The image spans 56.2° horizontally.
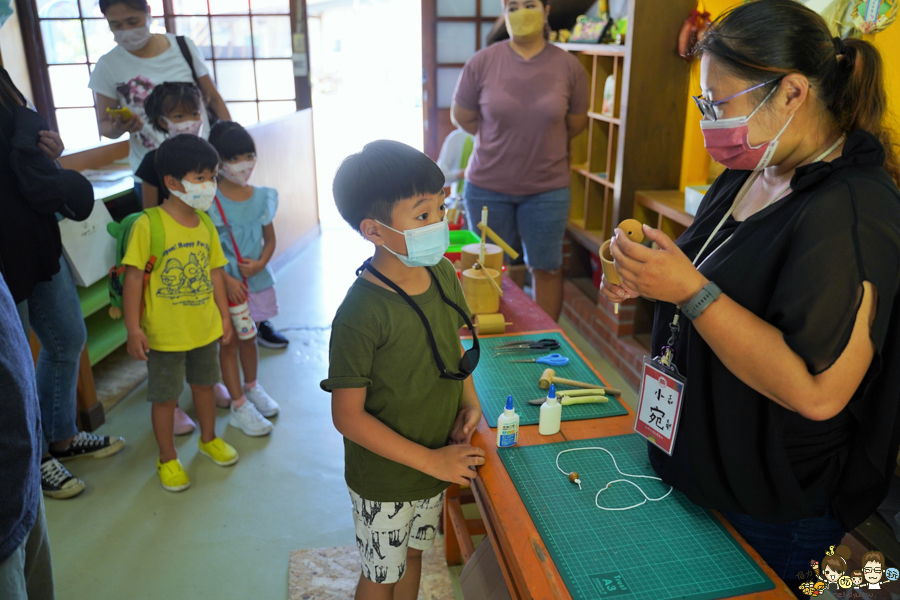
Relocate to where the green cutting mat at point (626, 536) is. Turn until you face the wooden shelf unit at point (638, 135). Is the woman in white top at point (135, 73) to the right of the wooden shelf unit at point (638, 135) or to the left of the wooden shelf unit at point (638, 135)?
left

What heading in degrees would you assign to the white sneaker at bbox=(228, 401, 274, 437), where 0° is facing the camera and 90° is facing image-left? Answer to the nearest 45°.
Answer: approximately 315°

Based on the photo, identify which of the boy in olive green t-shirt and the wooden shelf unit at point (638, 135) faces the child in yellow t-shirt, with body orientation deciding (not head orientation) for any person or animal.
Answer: the wooden shelf unit

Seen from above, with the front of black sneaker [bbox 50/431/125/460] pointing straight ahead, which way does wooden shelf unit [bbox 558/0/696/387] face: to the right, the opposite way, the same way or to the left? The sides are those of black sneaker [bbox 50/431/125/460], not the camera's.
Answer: the opposite way
